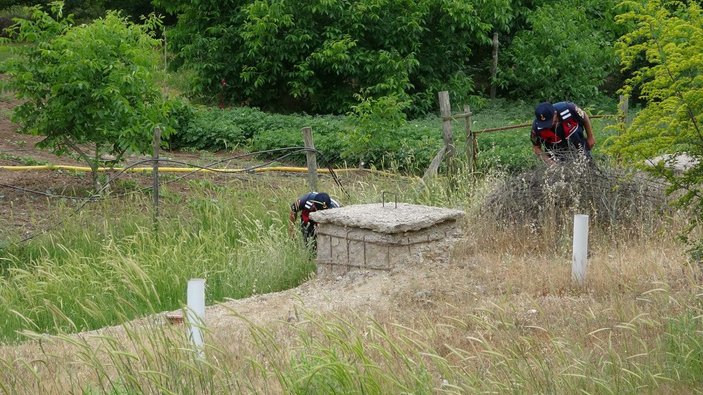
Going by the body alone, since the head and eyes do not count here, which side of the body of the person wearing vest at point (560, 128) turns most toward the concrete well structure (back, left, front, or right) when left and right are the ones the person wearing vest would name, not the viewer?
front

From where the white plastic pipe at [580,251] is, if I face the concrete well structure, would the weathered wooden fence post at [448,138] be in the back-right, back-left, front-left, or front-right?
front-right

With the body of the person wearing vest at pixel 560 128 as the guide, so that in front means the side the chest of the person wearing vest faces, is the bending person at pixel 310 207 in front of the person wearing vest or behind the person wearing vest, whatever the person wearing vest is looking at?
in front

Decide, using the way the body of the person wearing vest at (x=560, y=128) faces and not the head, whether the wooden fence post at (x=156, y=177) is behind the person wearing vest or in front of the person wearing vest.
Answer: in front

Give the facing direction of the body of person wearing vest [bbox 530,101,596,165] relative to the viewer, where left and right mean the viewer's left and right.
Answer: facing the viewer and to the left of the viewer

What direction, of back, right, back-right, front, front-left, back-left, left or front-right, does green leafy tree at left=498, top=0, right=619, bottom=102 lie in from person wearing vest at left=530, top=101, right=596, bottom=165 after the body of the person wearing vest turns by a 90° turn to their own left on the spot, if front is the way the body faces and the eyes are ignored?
back-left

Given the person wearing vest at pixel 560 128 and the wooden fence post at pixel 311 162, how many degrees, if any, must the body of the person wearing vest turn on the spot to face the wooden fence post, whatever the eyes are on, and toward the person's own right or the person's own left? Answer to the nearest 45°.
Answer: approximately 45° to the person's own right

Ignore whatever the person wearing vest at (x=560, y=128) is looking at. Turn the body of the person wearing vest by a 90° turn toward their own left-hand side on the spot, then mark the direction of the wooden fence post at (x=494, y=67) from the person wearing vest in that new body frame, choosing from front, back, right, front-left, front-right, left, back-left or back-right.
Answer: back-left

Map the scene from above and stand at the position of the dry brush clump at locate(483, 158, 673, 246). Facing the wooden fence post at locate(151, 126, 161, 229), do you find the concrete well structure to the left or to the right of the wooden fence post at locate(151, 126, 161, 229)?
left

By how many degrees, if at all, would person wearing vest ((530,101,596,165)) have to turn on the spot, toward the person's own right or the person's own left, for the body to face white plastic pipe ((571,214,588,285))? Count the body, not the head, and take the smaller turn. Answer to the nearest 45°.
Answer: approximately 45° to the person's own left
